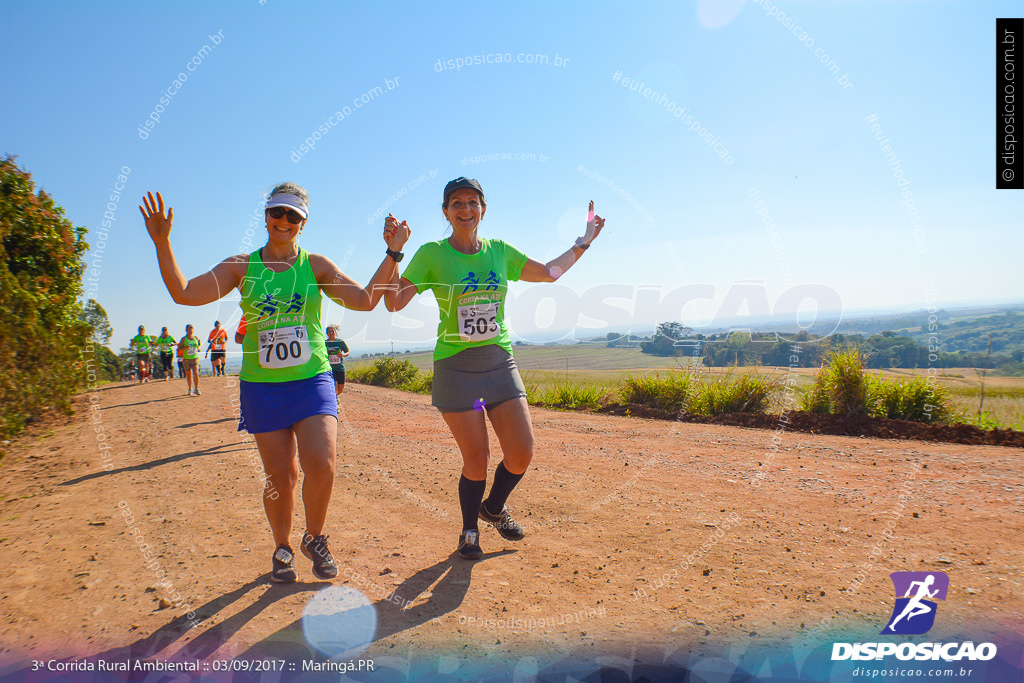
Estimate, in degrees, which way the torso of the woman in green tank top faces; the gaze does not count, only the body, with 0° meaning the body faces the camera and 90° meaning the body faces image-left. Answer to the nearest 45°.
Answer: approximately 0°

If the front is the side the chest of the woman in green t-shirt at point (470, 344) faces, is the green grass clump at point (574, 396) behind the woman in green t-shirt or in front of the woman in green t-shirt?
behind

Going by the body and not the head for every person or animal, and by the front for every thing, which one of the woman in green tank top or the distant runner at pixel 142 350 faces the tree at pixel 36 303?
the distant runner

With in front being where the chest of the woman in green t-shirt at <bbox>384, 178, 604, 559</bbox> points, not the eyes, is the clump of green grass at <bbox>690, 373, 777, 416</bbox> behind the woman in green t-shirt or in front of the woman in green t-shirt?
behind

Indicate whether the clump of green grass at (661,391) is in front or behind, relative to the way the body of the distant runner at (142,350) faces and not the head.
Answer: in front

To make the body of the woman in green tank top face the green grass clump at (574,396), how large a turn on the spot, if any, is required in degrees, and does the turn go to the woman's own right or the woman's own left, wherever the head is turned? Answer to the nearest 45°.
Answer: approximately 135° to the woman's own left

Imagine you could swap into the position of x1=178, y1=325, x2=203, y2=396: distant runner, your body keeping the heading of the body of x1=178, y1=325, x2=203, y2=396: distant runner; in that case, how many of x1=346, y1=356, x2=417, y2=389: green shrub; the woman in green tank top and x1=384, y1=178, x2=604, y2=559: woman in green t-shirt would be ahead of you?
2
